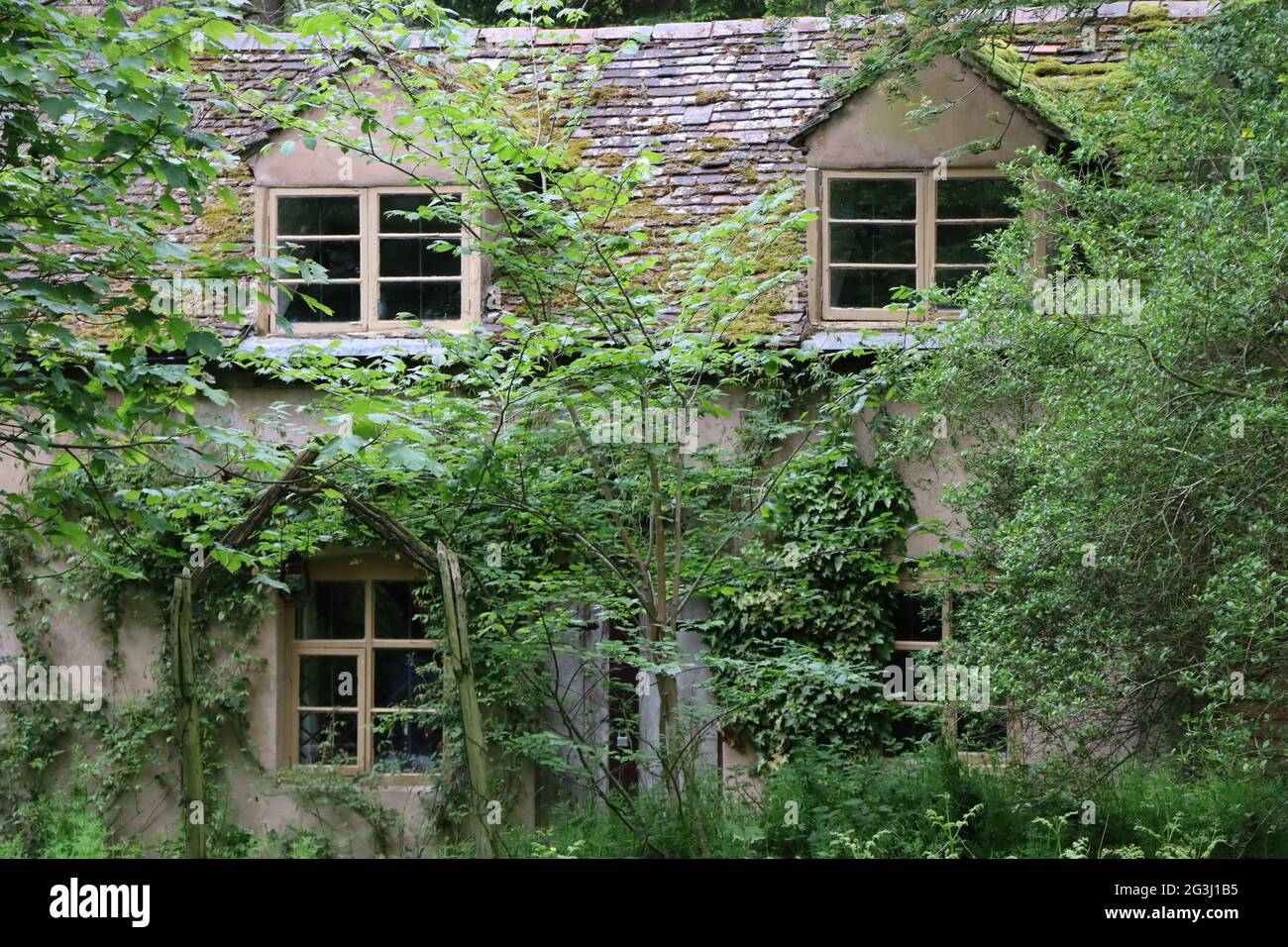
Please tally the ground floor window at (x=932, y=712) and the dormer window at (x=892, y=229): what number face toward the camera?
2

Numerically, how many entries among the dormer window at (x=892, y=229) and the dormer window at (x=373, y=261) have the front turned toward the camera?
2

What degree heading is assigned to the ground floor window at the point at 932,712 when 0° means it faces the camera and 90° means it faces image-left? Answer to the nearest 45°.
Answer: approximately 0°

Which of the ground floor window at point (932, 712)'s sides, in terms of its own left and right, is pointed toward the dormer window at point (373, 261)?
right

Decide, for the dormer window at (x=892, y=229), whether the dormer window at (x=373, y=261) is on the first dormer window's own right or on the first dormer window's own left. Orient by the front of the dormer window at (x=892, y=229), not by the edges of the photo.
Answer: on the first dormer window's own right

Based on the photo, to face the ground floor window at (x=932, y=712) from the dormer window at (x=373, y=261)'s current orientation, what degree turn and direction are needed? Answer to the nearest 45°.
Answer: approximately 45° to its left

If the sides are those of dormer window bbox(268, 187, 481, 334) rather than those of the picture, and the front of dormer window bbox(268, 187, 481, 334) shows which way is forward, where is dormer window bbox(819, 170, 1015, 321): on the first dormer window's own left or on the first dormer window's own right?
on the first dormer window's own left
